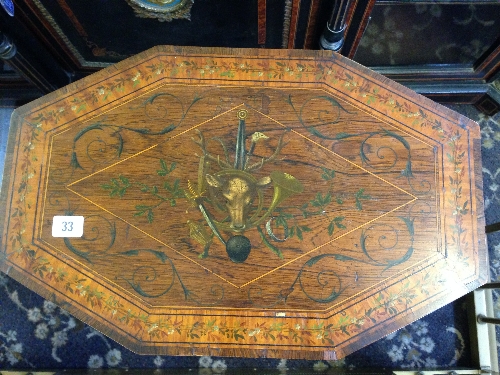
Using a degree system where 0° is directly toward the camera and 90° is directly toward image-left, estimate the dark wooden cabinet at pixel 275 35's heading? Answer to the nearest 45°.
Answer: approximately 0°
